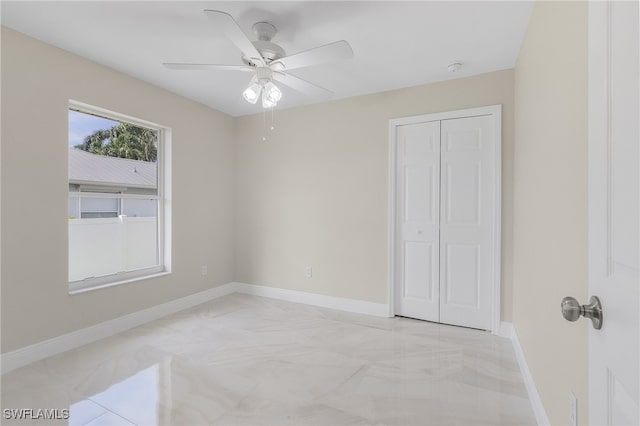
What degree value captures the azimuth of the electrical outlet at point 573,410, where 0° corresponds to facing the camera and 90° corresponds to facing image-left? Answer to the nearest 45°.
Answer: approximately 90°

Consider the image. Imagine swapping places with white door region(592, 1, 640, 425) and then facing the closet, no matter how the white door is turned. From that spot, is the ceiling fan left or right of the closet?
left

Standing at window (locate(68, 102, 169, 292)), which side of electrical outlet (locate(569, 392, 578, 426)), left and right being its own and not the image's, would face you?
front

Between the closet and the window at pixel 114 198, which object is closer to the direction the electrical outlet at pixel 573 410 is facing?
the window

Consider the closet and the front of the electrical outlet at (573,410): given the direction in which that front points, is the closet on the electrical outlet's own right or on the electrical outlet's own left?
on the electrical outlet's own right

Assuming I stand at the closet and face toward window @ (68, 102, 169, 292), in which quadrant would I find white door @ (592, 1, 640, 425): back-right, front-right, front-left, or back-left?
front-left
